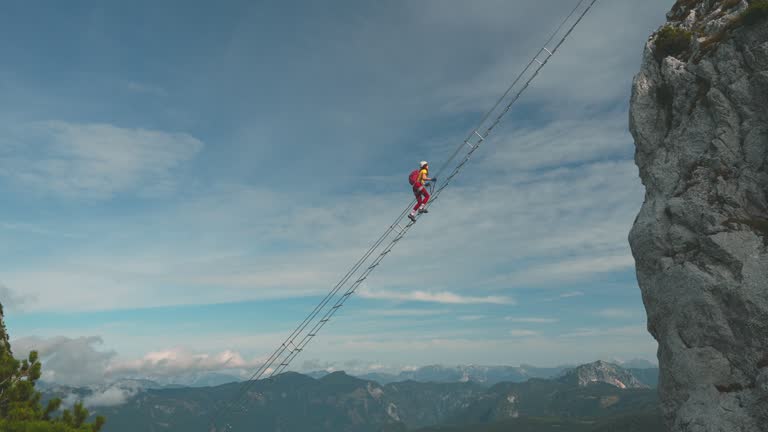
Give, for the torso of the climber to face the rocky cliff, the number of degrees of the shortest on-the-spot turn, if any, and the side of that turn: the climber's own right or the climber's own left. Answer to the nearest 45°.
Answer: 0° — they already face it

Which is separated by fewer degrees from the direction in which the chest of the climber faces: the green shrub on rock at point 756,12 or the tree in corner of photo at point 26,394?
the green shrub on rock

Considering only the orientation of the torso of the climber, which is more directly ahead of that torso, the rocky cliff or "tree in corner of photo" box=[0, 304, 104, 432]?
the rocky cliff

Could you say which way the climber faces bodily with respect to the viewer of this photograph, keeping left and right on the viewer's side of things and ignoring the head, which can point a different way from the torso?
facing to the right of the viewer

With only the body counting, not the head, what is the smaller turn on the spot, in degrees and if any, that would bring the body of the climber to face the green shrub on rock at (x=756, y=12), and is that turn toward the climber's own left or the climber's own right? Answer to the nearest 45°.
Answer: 0° — they already face it

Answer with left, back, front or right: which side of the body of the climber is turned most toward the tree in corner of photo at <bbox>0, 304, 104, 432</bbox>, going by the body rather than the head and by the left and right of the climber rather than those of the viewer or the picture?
right

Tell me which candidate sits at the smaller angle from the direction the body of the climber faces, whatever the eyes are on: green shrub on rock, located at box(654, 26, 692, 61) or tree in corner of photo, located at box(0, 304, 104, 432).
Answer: the green shrub on rock

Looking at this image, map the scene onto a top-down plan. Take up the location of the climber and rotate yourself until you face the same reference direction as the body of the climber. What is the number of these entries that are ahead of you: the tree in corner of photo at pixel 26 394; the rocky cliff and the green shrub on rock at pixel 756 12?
2
